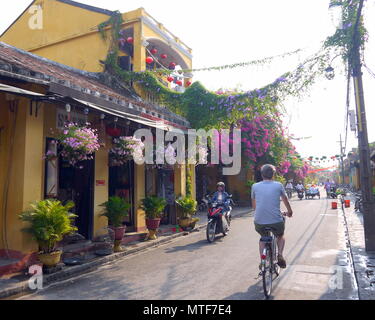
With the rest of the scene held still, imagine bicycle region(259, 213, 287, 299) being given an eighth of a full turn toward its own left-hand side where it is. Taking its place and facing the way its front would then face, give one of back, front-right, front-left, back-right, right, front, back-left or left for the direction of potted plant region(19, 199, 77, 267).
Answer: front-left

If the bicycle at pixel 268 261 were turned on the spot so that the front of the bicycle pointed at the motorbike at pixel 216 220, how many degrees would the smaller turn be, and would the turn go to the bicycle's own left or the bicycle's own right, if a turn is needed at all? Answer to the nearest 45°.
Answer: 0° — it already faces it

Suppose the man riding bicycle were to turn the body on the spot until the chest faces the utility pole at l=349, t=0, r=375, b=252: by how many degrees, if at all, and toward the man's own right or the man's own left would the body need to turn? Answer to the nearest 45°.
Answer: approximately 45° to the man's own right

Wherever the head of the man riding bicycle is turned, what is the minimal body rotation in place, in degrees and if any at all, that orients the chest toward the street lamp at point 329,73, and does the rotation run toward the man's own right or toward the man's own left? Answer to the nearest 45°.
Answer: approximately 45° to the man's own right

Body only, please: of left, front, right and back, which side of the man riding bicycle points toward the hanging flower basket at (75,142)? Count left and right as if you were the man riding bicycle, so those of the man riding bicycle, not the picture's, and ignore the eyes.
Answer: left

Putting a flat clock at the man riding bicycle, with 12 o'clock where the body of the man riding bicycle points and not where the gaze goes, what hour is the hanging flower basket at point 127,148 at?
The hanging flower basket is roughly at 10 o'clock from the man riding bicycle.

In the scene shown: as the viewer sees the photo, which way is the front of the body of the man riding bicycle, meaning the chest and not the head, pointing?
away from the camera

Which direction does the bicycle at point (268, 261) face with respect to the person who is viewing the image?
facing away from the viewer

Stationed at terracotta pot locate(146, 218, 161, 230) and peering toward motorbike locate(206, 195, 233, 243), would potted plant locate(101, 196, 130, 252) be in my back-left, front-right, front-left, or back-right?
back-right
